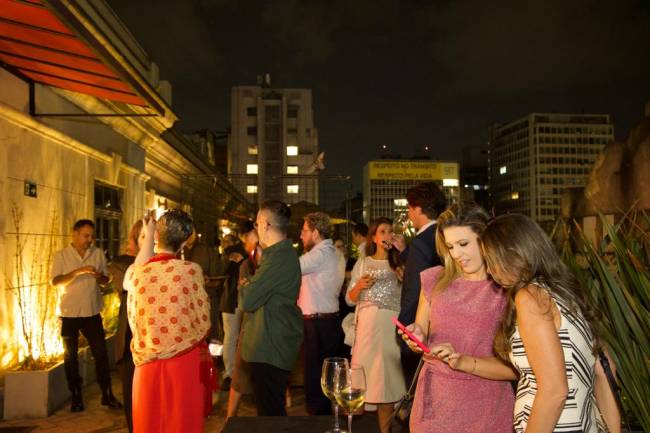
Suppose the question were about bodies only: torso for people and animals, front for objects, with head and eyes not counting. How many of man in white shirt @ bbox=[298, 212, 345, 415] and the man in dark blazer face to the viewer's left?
2

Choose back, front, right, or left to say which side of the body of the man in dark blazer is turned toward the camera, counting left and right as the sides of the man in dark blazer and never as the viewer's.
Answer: left

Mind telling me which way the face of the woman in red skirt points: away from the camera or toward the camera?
away from the camera

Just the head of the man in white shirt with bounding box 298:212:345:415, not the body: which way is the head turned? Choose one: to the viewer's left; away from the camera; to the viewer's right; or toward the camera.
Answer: to the viewer's left

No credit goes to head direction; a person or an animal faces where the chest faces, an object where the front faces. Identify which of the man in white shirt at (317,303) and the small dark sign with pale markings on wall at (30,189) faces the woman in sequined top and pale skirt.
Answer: the small dark sign with pale markings on wall

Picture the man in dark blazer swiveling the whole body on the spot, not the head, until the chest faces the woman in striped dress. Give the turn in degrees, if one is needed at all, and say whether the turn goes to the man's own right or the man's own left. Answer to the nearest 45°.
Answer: approximately 90° to the man's own left

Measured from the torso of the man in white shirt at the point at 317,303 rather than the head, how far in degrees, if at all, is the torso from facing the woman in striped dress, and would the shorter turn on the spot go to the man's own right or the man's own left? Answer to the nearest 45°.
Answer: approximately 90° to the man's own left

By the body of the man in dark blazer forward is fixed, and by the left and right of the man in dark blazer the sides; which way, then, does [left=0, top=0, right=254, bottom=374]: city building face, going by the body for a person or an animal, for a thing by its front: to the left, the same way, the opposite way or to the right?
the opposite way

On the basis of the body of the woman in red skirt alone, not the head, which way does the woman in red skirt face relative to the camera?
away from the camera

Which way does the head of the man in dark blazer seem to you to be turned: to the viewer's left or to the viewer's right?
to the viewer's left

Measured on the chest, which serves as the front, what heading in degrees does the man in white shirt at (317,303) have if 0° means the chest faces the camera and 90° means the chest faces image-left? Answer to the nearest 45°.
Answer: approximately 90°

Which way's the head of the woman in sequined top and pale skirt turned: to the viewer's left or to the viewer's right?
to the viewer's right
